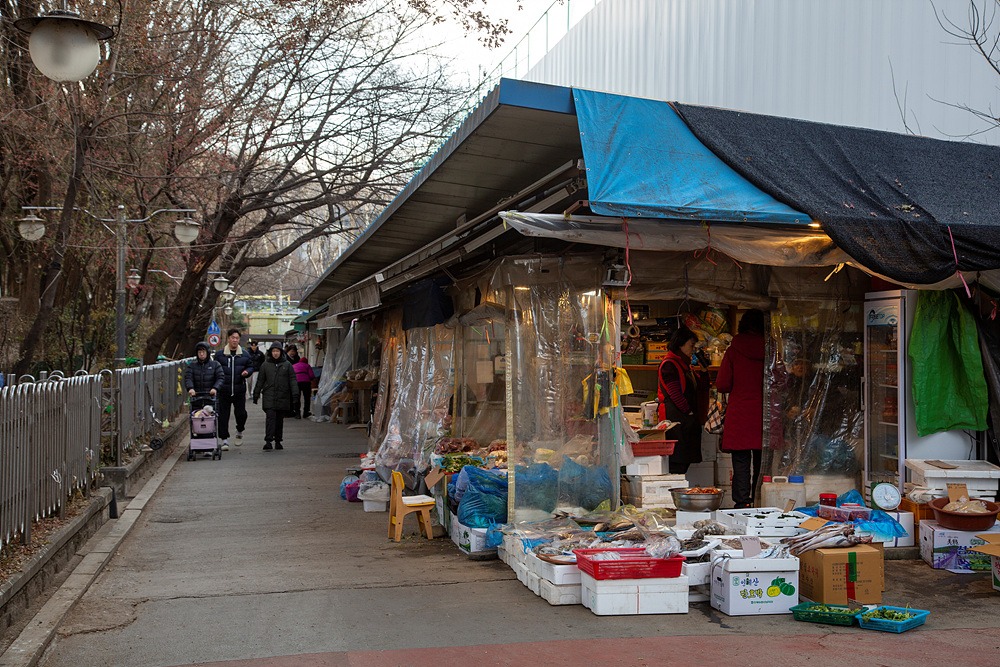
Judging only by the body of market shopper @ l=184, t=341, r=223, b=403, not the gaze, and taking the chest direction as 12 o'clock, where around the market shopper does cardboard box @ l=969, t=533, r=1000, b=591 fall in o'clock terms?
The cardboard box is roughly at 11 o'clock from the market shopper.

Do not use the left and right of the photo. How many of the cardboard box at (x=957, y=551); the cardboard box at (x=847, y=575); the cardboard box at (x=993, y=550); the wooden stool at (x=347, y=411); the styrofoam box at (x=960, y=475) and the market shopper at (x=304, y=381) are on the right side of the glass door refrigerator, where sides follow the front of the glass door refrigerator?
2

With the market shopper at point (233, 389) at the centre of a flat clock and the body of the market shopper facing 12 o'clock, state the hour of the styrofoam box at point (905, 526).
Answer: The styrofoam box is roughly at 11 o'clock from the market shopper.

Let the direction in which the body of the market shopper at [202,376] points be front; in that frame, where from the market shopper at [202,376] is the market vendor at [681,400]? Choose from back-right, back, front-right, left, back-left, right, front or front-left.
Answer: front-left

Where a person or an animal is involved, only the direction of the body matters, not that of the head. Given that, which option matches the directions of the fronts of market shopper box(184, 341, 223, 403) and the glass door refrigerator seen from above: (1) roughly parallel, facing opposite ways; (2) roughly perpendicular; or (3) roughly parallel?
roughly perpendicular
